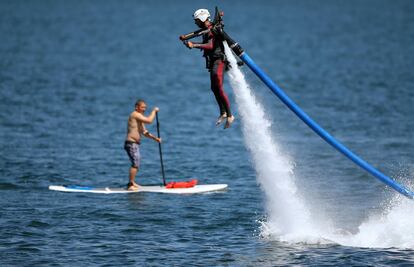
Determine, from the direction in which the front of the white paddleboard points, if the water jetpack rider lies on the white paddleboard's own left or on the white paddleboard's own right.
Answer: on the white paddleboard's own right

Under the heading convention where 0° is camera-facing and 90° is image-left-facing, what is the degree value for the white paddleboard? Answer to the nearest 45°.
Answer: approximately 270°

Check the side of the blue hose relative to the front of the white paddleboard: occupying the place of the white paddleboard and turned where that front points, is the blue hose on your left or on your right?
on your right
